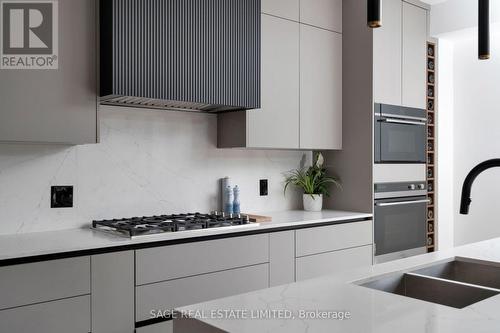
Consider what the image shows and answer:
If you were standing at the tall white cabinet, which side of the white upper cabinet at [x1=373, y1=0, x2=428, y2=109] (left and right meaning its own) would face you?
right

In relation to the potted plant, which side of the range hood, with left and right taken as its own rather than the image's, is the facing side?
left

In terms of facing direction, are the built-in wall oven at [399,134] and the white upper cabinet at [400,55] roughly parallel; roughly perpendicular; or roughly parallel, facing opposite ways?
roughly parallel

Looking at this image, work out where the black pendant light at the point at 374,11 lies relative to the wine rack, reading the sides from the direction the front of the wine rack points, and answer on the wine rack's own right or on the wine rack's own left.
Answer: on the wine rack's own right

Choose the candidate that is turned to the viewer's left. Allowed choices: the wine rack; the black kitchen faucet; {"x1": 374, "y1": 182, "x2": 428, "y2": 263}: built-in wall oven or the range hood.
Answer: the black kitchen faucet

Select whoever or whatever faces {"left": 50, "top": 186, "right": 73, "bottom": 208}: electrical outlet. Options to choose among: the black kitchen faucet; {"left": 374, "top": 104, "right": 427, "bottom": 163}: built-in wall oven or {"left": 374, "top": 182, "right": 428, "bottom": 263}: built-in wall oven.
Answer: the black kitchen faucet

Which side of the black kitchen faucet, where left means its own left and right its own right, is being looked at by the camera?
left

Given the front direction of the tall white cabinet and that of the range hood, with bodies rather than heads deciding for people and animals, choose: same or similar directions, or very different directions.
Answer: same or similar directions

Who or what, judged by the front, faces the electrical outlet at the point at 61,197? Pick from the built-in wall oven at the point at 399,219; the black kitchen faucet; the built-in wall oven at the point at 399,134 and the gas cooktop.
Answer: the black kitchen faucet

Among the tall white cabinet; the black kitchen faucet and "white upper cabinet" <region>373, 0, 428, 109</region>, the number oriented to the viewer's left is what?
1

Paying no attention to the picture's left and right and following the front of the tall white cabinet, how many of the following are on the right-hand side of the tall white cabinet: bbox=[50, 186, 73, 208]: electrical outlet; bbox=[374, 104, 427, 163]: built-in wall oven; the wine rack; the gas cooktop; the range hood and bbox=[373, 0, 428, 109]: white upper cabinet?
3

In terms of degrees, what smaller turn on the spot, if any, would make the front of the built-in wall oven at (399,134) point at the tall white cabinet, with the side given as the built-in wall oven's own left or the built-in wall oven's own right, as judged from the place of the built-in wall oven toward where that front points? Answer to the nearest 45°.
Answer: approximately 90° to the built-in wall oven's own right

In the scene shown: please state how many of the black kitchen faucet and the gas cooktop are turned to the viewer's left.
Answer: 1

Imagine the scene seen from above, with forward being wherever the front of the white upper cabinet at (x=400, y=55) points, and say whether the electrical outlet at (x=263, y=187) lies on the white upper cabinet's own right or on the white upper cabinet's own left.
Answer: on the white upper cabinet's own right

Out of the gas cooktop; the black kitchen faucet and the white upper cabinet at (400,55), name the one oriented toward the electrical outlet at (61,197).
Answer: the black kitchen faucet

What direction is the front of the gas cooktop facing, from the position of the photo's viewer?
facing the viewer and to the right of the viewer

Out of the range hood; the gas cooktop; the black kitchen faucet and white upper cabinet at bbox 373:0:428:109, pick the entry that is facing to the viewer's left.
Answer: the black kitchen faucet

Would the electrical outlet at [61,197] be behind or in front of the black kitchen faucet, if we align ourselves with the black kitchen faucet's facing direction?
in front
